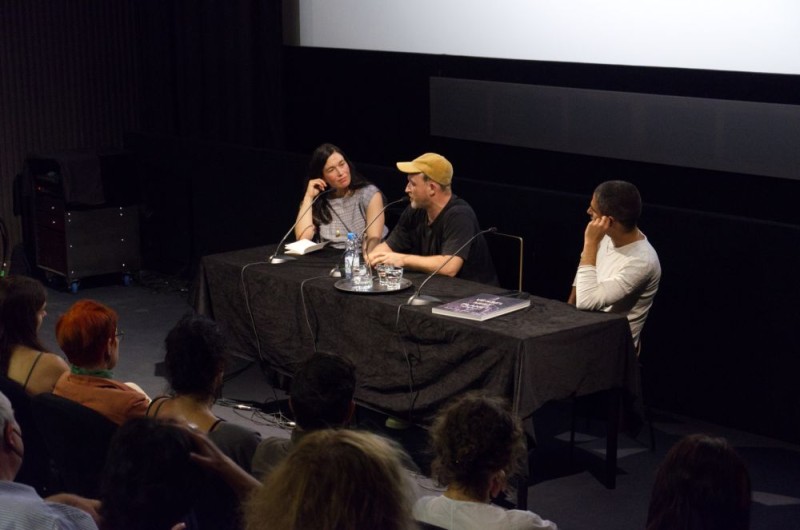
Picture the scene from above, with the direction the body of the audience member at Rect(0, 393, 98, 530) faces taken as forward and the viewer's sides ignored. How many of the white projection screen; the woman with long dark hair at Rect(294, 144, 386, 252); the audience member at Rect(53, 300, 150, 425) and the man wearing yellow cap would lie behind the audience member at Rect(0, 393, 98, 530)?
0

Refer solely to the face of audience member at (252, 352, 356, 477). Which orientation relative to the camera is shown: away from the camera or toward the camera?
away from the camera

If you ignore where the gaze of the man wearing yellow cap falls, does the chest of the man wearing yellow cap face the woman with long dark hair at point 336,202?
no

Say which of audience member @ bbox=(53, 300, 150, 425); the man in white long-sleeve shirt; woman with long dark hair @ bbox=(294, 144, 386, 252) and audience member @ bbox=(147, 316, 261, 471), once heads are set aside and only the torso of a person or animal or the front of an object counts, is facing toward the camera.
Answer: the woman with long dark hair

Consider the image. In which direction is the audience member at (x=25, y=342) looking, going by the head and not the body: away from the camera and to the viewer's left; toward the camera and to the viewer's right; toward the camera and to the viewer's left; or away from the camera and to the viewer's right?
away from the camera and to the viewer's right

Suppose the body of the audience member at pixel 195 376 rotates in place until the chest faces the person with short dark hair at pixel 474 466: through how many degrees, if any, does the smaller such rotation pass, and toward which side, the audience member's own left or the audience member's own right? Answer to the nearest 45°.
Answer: approximately 90° to the audience member's own right

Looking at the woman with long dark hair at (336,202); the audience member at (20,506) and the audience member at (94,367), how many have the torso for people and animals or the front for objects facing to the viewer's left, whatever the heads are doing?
0

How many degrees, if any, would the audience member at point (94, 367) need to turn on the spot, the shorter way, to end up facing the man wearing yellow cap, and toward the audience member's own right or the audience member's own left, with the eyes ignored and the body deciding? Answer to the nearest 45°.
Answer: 0° — they already face them

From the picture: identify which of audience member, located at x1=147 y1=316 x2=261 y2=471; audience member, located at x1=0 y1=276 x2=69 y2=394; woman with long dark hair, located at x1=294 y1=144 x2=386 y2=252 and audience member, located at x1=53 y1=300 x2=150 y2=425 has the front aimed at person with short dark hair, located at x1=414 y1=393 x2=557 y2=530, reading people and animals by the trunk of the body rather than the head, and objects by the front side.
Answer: the woman with long dark hair

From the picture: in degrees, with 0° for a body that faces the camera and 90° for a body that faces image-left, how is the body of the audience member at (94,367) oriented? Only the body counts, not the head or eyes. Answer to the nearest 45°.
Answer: approximately 225°

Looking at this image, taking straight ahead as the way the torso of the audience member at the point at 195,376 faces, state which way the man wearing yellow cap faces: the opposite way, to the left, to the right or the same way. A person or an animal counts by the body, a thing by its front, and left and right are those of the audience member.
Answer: the opposite way

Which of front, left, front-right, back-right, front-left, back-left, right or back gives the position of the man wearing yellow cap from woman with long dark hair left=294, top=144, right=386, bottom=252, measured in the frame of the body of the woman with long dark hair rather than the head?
front-left

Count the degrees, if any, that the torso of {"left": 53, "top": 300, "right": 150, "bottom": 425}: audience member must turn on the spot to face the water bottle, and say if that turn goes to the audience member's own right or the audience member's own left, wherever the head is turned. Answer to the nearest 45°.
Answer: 0° — they already face it

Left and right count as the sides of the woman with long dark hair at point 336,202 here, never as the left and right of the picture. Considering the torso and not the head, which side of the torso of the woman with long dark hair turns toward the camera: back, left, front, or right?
front

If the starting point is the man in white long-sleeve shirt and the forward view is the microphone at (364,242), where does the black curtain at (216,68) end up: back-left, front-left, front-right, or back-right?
front-right

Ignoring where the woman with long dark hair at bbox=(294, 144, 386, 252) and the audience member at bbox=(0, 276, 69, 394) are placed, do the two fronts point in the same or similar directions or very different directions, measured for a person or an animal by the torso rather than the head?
very different directions

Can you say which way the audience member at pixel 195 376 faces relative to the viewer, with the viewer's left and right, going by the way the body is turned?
facing away from the viewer and to the right of the viewer

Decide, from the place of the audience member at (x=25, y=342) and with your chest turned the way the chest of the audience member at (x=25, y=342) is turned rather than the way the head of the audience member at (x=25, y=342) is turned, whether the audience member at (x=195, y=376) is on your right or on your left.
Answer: on your right

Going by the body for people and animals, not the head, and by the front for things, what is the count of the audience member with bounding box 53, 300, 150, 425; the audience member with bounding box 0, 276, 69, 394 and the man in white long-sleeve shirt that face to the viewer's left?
1

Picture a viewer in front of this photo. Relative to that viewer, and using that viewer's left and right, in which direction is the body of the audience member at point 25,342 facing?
facing away from the viewer and to the right of the viewer
